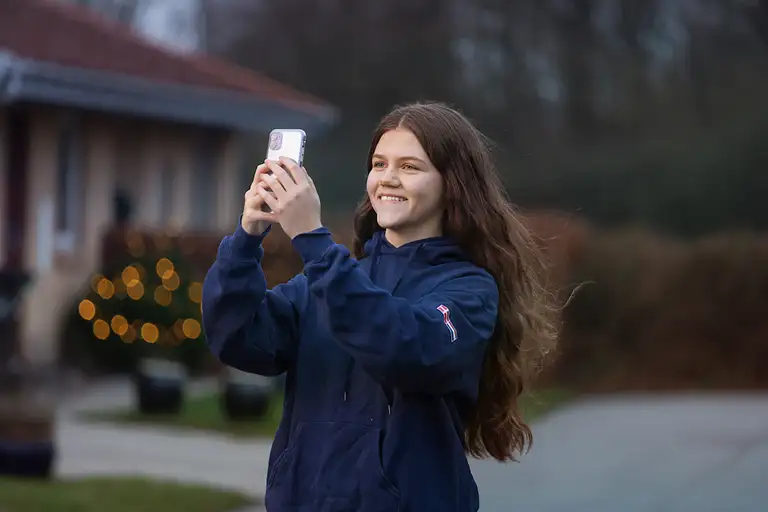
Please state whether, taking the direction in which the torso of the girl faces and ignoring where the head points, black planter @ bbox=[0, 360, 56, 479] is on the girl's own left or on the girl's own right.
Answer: on the girl's own right

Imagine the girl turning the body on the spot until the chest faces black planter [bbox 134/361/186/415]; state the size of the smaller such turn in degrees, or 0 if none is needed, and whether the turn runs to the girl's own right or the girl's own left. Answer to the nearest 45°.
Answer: approximately 135° to the girl's own right

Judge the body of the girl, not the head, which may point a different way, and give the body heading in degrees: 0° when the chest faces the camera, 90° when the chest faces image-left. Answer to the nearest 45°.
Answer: approximately 45°

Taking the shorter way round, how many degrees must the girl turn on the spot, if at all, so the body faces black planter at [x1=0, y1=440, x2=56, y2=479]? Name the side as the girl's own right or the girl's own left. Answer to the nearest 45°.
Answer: approximately 90° to the girl's own right

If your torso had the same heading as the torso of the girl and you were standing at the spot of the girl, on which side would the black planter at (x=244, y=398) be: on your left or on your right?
on your right

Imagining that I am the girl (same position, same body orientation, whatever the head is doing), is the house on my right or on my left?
on my right

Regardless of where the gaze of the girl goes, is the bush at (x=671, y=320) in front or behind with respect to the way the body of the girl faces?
behind
